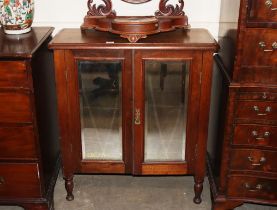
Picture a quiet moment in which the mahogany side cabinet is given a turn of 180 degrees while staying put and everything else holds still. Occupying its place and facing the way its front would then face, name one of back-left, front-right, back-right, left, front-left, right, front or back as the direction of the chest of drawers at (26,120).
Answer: left

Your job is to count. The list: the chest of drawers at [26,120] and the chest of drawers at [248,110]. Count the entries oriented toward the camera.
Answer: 2

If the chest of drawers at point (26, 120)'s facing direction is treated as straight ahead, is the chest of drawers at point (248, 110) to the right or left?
on its left

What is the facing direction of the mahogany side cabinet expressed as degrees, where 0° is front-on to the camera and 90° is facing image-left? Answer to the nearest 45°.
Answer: approximately 0°

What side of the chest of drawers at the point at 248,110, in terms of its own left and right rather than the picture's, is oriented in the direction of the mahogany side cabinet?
right

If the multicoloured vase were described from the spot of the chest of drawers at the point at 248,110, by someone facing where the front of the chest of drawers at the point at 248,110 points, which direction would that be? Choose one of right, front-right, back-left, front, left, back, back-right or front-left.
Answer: right

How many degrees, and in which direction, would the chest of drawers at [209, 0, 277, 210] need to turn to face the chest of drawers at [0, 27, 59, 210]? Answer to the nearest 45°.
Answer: approximately 90° to its right
